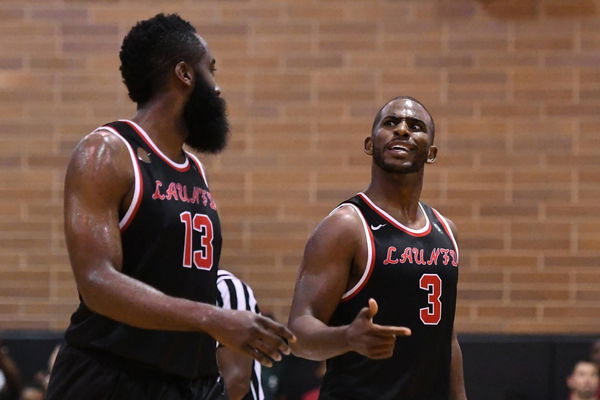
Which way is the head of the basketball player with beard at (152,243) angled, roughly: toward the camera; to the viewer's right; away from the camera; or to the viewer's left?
to the viewer's right

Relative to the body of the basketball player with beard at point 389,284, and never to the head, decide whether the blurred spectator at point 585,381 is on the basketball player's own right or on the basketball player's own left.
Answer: on the basketball player's own left

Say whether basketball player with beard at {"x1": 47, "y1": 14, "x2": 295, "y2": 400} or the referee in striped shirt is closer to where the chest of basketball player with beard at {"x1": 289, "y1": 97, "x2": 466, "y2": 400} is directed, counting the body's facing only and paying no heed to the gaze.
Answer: the basketball player with beard

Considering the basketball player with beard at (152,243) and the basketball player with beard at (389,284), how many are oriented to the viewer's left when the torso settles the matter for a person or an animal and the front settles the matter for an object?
0

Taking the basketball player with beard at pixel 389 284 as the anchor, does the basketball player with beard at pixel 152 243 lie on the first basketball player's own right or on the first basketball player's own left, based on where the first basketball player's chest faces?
on the first basketball player's own right

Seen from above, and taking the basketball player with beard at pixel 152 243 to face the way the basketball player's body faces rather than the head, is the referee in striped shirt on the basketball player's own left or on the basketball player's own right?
on the basketball player's own left

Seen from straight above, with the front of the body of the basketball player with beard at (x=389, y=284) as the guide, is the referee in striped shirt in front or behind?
behind

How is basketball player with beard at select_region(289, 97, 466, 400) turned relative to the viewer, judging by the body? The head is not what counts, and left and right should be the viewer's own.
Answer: facing the viewer and to the right of the viewer

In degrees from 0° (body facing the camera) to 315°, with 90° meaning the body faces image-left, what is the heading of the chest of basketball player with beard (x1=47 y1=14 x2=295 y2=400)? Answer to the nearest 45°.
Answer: approximately 315°

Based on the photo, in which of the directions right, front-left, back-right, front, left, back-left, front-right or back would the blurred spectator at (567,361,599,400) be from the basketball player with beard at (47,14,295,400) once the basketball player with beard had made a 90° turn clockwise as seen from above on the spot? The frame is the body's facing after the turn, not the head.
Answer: back
